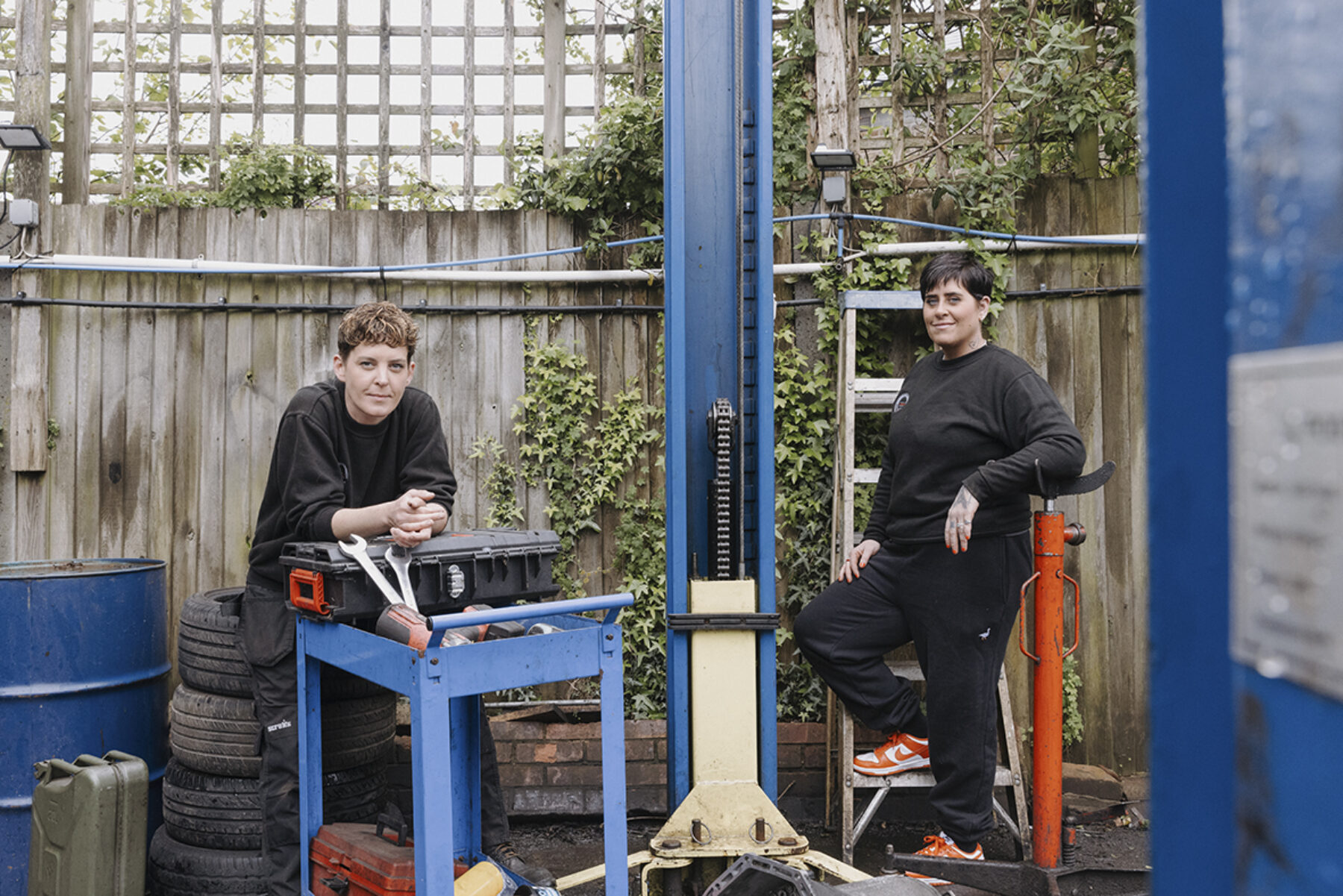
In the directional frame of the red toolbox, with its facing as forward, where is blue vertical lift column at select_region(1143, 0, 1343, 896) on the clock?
The blue vertical lift column is roughly at 10 o'clock from the red toolbox.

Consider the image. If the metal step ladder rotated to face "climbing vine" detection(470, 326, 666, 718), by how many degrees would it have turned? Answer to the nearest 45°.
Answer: approximately 90° to its right

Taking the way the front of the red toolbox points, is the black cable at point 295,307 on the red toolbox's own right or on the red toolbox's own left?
on the red toolbox's own right

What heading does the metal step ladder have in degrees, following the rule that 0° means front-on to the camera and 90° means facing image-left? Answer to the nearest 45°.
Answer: approximately 0°

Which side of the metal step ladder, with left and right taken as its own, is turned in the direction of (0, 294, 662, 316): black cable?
right

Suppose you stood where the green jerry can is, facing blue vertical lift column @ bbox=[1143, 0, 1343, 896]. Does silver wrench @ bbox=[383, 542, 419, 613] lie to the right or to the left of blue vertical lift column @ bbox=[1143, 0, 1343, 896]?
left

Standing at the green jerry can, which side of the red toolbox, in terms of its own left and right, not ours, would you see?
right
